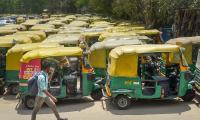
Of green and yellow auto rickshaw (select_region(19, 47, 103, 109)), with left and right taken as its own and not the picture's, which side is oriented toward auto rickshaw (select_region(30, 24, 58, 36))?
left

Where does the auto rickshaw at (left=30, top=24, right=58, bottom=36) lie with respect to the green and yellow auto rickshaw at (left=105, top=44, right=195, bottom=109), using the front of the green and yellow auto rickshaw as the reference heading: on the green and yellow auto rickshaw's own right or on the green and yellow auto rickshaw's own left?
on the green and yellow auto rickshaw's own left

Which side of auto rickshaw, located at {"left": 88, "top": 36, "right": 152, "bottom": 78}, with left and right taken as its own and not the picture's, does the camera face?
right

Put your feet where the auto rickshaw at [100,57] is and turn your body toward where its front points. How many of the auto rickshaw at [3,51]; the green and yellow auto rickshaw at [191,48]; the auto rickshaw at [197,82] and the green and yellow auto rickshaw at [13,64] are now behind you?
2

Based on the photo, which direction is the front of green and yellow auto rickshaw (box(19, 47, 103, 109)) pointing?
to the viewer's right

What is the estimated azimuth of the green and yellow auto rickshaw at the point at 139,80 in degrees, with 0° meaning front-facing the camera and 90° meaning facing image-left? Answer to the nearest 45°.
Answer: approximately 270°

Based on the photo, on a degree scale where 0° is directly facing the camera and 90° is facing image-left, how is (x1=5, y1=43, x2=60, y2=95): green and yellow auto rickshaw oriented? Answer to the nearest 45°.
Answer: approximately 270°

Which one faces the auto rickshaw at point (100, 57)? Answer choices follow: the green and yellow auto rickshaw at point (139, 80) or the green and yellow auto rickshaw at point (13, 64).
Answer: the green and yellow auto rickshaw at point (13, 64)

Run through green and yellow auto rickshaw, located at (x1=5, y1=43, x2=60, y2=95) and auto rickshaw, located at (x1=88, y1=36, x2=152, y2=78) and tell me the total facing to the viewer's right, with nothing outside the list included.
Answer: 2

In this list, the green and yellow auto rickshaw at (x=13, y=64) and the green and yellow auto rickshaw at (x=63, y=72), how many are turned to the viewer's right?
2
